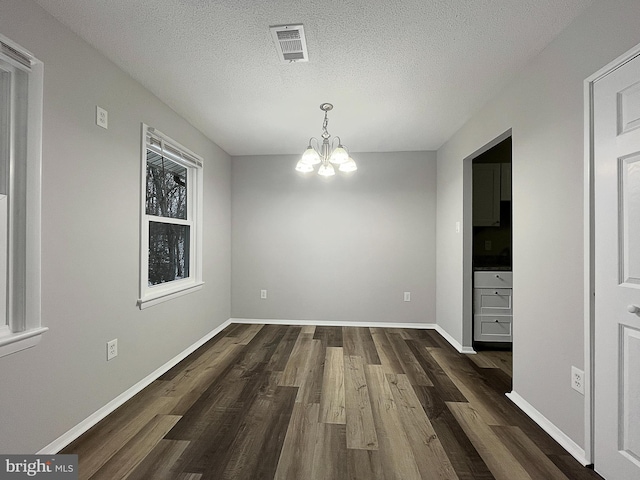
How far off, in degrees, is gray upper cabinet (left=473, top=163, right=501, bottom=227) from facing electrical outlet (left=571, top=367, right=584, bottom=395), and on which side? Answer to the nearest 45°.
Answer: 0° — it already faces it

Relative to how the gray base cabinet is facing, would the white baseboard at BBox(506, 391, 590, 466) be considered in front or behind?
in front

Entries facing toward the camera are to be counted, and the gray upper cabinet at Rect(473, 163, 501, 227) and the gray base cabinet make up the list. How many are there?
2

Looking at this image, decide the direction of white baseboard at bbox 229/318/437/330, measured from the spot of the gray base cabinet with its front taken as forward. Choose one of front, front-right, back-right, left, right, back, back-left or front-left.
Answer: right

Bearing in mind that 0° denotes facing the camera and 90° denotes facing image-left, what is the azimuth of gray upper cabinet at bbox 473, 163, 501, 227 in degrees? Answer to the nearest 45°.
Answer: approximately 0°

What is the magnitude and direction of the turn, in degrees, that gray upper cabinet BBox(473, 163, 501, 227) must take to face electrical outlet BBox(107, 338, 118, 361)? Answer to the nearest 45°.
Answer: approximately 45° to its right

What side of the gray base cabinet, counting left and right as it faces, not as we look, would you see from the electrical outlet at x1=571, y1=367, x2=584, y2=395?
front

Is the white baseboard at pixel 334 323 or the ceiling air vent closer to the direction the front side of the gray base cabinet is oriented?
the ceiling air vent

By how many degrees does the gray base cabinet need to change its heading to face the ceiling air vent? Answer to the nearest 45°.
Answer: approximately 45° to its right

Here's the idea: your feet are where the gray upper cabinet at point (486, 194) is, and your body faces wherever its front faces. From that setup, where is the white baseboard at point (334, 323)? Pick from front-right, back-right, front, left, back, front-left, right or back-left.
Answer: right

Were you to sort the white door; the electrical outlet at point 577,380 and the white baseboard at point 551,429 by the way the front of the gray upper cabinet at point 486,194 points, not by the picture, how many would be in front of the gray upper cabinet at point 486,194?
3

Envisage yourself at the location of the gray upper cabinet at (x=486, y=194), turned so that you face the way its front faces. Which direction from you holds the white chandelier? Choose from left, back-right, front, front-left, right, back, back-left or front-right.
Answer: front-right
